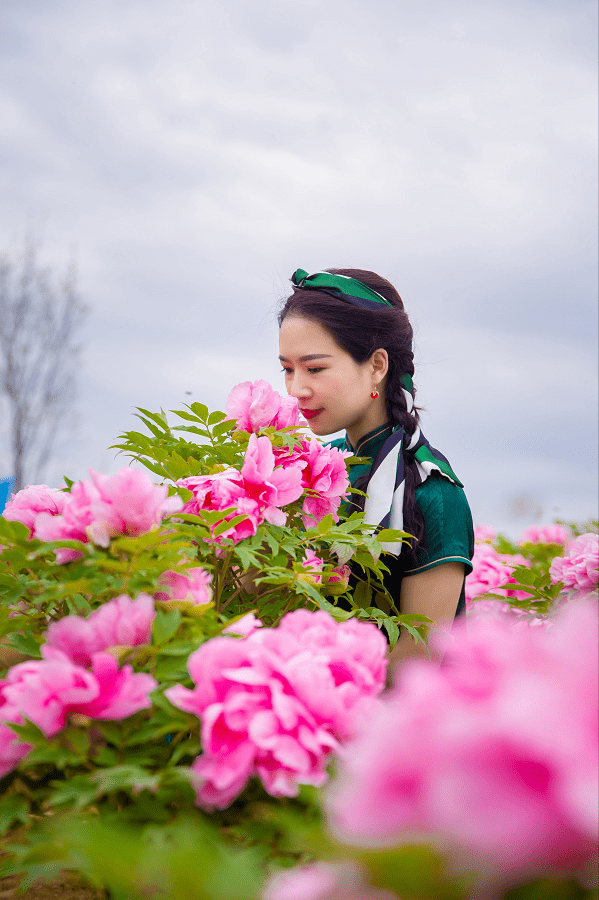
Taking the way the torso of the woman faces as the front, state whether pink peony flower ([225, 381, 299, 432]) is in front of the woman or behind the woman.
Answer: in front

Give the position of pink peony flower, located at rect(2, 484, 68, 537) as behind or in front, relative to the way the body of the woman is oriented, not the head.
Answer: in front

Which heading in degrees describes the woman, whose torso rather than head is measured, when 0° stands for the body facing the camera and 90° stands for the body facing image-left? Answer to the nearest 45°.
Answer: approximately 45°

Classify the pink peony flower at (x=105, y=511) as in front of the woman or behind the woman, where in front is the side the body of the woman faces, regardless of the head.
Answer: in front

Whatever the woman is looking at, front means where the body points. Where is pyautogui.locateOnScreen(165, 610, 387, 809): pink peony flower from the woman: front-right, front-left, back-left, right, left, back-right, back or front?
front-left

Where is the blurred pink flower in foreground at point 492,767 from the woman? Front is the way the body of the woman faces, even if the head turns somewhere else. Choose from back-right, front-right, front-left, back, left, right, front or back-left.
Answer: front-left
